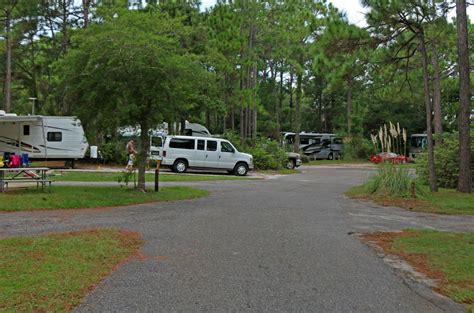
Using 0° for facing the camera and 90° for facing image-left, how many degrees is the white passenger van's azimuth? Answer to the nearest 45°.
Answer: approximately 270°

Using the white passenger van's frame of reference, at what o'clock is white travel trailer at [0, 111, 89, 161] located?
The white travel trailer is roughly at 6 o'clock from the white passenger van.

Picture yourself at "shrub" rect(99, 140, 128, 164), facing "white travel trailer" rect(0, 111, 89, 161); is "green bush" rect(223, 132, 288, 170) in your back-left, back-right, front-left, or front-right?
back-left

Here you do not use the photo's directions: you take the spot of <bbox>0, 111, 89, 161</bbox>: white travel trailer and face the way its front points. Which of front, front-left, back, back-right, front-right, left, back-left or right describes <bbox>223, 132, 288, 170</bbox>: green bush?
front

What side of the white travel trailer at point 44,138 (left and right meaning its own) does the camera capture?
right

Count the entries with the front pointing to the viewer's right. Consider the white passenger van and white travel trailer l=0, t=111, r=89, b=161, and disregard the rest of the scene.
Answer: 2

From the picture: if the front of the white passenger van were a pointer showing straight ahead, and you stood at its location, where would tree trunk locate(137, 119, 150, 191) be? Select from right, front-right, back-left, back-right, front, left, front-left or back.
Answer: right

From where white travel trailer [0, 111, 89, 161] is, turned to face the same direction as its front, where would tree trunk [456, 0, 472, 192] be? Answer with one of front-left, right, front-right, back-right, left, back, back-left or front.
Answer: front-right

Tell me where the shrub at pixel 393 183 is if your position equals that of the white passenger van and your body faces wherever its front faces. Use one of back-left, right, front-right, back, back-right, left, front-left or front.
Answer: front-right

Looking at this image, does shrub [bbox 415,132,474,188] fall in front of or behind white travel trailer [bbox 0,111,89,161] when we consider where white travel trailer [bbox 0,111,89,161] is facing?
in front

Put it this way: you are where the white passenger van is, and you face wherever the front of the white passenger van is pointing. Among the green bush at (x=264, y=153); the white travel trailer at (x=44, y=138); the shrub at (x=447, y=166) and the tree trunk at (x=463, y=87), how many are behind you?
1

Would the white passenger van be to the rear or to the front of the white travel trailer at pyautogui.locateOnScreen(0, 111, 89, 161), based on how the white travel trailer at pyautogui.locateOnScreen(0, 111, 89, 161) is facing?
to the front

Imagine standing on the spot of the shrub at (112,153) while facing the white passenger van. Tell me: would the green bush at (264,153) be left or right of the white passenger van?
left

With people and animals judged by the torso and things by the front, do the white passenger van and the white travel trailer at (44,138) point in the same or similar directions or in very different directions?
same or similar directions

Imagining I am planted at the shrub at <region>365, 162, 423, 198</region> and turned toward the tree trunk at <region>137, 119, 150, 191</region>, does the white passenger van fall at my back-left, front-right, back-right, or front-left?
front-right

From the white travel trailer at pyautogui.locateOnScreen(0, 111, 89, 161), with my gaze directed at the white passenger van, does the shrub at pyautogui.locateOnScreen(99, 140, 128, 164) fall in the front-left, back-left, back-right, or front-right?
front-left
